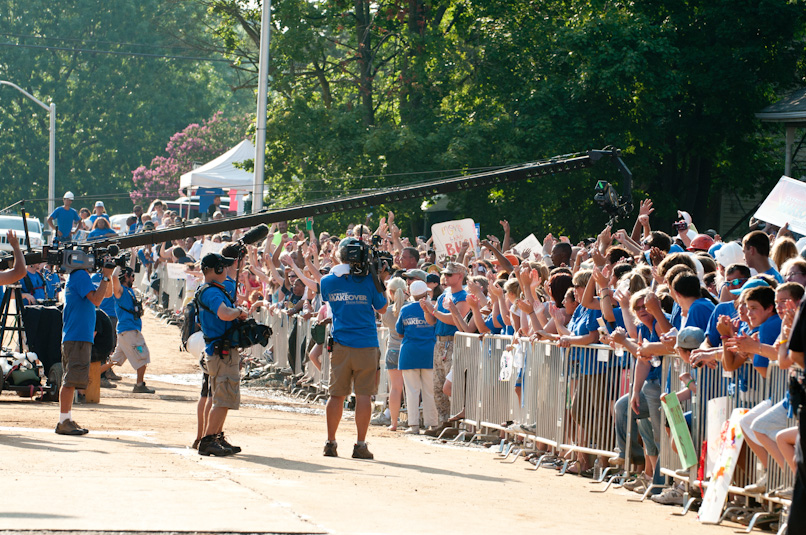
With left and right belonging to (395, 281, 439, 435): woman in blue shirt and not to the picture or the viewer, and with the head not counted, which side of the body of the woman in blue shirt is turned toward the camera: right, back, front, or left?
back

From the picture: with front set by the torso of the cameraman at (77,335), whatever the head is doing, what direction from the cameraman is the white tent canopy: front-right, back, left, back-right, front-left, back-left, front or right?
left

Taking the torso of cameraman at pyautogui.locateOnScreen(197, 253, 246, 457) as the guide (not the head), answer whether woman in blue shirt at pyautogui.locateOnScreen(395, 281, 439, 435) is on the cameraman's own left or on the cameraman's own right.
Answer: on the cameraman's own left

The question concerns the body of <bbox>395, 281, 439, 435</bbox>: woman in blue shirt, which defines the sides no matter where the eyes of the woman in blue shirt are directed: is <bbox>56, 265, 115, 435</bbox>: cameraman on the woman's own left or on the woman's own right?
on the woman's own left

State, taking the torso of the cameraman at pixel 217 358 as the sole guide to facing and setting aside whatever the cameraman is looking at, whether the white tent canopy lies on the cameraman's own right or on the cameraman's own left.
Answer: on the cameraman's own left

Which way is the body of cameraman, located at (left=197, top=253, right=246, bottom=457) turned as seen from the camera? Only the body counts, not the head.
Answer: to the viewer's right

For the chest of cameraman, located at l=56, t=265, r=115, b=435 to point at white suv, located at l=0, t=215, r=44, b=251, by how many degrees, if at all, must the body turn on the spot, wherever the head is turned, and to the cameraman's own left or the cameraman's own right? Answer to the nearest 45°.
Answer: approximately 90° to the cameraman's own left

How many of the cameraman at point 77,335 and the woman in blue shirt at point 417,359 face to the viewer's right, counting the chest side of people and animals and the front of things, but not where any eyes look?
1

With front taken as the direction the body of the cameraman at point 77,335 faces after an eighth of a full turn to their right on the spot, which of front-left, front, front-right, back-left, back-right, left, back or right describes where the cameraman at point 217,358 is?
front

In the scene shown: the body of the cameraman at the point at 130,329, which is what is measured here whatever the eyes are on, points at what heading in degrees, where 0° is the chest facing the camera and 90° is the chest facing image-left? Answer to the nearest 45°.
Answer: approximately 270°

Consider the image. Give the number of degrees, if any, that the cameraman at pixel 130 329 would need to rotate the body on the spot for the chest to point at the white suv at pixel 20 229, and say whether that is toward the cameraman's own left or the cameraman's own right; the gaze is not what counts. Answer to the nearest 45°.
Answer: approximately 90° to the cameraman's own left

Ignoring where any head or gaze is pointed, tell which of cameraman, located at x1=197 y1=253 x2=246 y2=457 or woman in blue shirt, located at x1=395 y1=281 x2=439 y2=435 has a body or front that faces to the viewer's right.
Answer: the cameraman
